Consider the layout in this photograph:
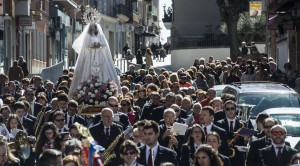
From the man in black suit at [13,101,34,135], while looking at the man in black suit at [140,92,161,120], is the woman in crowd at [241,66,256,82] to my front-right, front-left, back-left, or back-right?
front-left

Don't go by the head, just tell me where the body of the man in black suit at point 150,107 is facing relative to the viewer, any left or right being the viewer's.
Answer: facing the viewer and to the right of the viewer

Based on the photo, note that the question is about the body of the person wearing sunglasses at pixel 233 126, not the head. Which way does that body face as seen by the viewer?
toward the camera

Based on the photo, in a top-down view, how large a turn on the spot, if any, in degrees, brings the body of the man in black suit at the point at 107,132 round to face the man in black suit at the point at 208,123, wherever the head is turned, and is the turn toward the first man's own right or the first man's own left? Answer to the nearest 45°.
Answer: approximately 90° to the first man's own left

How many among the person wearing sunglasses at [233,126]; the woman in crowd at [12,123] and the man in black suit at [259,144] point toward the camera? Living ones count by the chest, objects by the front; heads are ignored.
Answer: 3

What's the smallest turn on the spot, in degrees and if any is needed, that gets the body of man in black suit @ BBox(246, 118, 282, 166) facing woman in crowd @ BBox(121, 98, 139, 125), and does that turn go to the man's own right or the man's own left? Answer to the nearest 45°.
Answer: approximately 135° to the man's own right

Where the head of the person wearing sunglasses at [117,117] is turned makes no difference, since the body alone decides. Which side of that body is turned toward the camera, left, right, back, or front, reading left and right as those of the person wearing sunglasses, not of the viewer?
front

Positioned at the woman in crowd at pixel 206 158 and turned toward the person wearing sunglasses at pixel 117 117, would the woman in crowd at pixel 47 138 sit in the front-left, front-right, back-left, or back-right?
front-left

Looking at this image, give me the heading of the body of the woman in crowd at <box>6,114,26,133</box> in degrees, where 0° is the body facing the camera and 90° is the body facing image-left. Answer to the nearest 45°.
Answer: approximately 0°

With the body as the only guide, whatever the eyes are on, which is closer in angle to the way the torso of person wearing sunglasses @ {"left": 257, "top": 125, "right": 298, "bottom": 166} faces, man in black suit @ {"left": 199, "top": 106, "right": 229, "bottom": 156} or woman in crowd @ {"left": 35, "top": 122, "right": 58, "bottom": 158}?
the woman in crowd

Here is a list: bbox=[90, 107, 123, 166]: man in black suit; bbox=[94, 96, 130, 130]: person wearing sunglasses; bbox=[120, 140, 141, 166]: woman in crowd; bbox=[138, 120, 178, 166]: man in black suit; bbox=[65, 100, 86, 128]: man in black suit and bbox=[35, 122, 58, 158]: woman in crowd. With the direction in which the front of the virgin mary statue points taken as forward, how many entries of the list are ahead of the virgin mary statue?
6

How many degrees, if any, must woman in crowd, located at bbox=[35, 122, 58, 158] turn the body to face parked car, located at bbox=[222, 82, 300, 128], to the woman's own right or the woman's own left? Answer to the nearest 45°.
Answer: approximately 90° to the woman's own left

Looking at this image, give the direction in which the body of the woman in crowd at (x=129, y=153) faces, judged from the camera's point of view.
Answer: toward the camera

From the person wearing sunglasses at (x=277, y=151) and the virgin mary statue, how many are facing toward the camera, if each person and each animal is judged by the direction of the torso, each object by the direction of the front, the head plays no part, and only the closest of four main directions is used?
2
